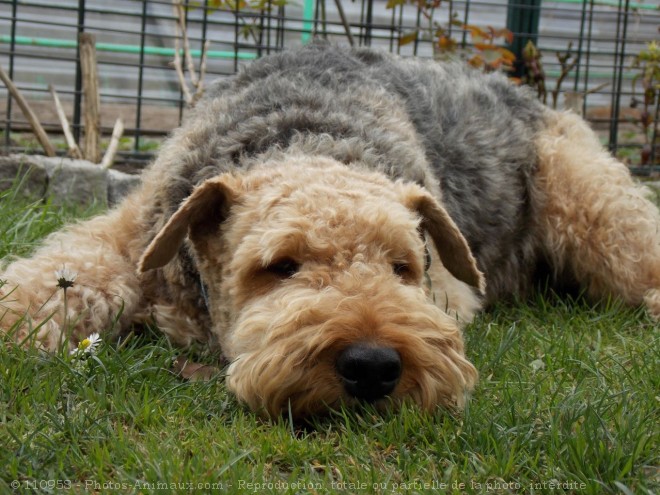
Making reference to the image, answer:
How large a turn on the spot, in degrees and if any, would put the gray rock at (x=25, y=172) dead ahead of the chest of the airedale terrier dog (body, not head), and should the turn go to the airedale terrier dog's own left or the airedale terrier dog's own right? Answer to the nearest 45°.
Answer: approximately 90° to the airedale terrier dog's own right

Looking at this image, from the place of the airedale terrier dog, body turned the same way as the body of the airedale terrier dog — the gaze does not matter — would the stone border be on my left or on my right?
on my right

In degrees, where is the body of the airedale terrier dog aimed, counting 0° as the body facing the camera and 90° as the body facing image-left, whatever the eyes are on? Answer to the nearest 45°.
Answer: approximately 45°

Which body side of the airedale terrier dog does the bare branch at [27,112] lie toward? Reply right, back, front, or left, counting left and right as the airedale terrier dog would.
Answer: right

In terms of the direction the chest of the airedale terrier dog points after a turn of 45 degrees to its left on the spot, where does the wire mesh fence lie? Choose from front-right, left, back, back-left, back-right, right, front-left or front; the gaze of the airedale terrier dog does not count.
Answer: back
